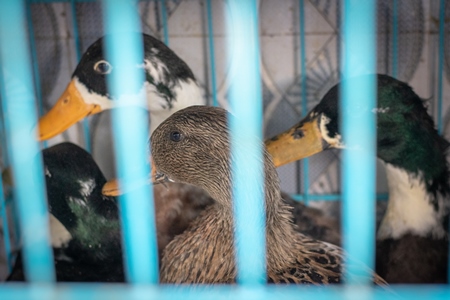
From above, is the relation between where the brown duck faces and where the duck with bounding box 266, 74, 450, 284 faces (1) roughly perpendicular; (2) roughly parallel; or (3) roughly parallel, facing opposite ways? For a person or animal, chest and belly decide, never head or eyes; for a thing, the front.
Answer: roughly parallel

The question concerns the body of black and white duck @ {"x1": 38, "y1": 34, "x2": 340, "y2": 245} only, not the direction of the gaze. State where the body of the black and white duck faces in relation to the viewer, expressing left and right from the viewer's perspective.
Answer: facing to the left of the viewer

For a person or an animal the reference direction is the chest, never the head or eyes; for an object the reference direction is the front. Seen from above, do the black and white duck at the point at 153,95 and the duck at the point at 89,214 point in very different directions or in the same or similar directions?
same or similar directions

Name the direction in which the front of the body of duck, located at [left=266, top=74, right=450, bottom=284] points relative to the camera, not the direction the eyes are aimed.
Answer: to the viewer's left

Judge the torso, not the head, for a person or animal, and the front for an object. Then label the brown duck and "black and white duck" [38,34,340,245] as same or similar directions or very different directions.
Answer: same or similar directions

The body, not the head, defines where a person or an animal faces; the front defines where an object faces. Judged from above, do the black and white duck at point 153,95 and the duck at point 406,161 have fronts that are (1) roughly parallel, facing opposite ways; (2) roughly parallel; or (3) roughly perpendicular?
roughly parallel

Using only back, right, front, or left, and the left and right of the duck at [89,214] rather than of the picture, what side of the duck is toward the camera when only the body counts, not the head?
left
